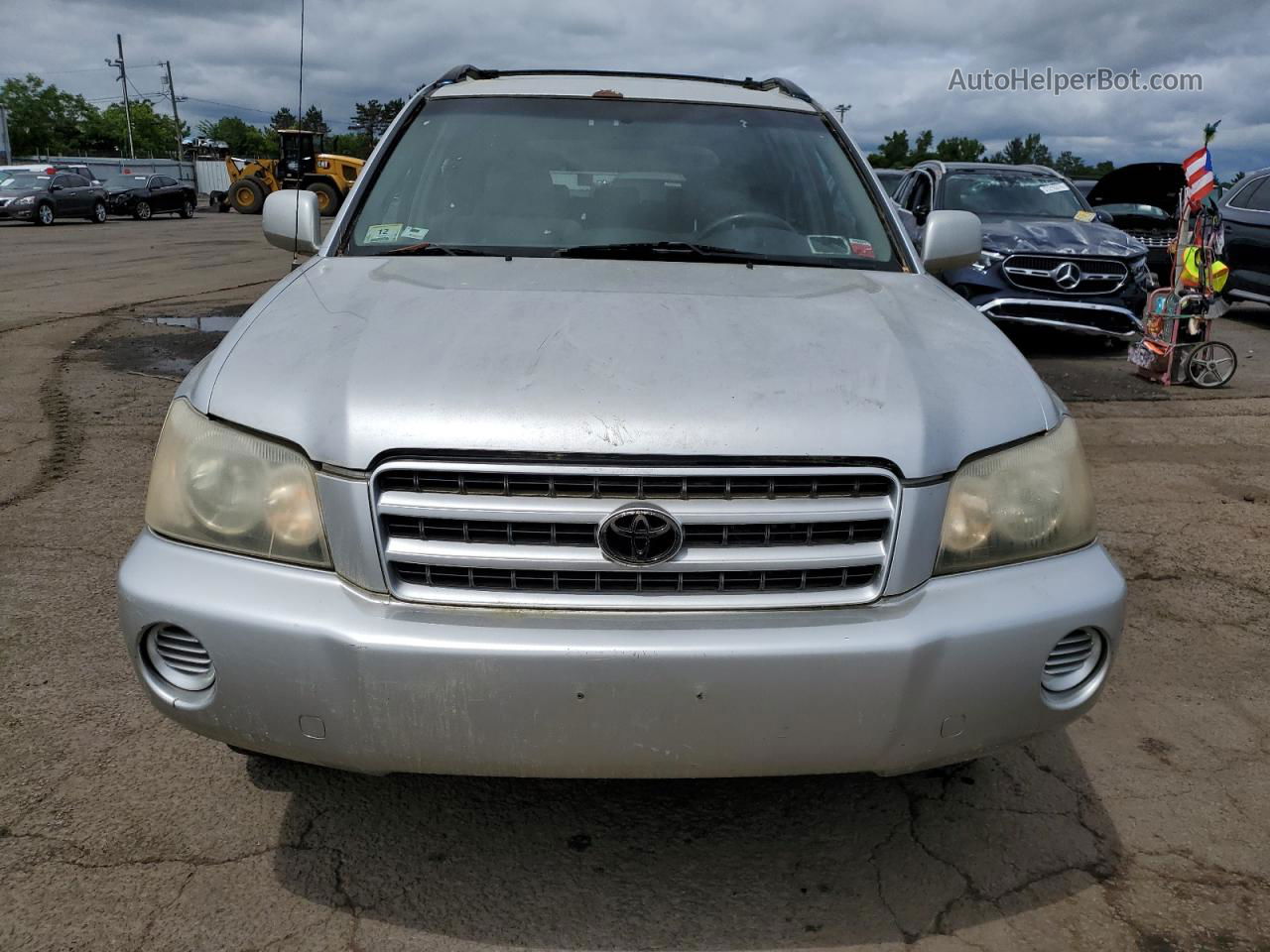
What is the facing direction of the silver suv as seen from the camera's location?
facing the viewer

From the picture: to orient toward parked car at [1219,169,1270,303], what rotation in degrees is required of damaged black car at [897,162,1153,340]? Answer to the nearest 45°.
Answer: approximately 90° to its left

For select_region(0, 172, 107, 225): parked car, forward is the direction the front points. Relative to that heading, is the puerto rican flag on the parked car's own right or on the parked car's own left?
on the parked car's own left

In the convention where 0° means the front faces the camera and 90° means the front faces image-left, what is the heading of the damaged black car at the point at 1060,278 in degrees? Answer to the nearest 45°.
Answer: approximately 315°

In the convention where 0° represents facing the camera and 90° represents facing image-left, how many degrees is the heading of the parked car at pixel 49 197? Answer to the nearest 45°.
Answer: approximately 45°

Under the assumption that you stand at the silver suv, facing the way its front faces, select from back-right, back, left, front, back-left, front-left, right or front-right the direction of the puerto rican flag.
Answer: back-left

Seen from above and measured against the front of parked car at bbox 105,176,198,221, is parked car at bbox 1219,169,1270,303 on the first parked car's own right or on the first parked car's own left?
on the first parked car's own left

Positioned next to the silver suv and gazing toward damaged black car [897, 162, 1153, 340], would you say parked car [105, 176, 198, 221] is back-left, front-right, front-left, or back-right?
front-left

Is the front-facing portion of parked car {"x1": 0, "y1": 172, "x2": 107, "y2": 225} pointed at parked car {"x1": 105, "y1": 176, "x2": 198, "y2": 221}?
no

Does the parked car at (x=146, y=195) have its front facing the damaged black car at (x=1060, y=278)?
no

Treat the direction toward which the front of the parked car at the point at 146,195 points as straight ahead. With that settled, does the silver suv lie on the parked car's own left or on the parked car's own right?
on the parked car's own left

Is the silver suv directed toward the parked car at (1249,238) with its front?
no

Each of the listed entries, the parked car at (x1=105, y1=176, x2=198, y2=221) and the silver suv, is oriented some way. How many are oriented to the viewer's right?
0

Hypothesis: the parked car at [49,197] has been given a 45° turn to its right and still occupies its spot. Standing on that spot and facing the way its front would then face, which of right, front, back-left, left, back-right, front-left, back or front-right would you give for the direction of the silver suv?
left

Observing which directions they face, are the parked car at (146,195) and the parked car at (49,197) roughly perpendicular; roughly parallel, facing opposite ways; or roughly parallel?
roughly parallel

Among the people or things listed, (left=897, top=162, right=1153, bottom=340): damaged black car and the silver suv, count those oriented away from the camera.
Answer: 0
